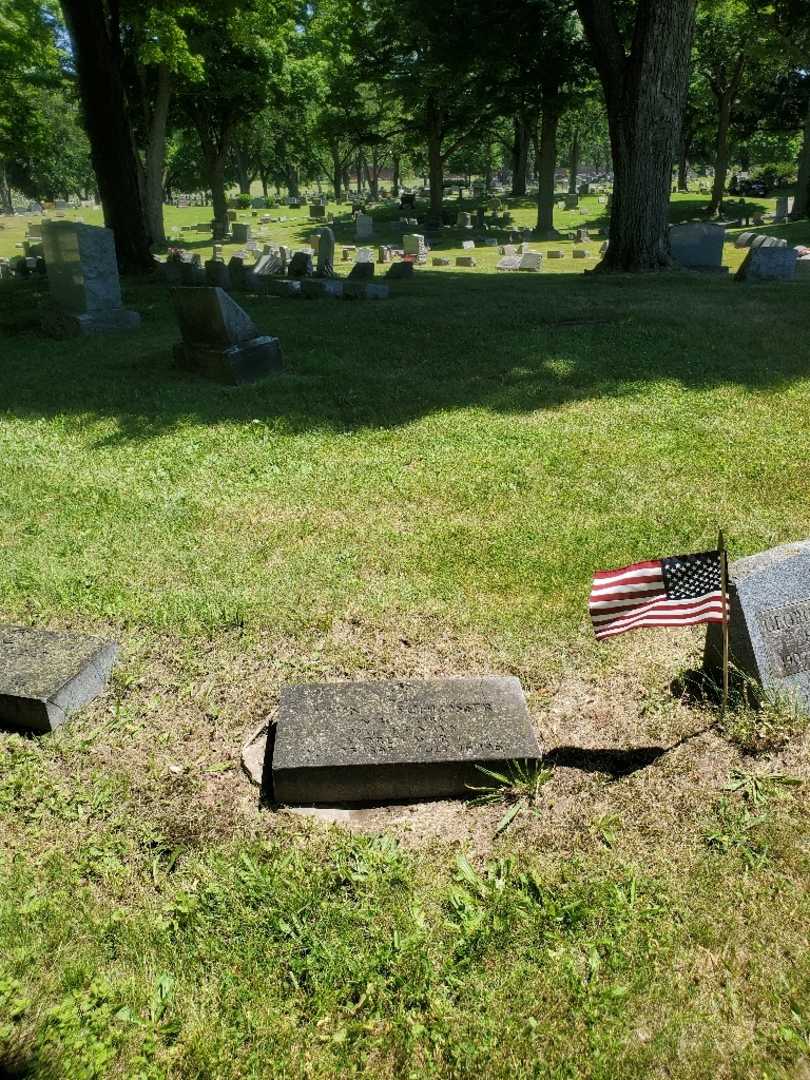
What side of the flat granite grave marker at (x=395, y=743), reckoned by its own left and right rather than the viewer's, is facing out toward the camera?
front

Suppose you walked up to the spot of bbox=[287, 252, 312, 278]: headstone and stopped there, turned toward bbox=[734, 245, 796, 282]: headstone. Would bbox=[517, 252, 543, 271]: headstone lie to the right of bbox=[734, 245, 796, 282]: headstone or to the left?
left

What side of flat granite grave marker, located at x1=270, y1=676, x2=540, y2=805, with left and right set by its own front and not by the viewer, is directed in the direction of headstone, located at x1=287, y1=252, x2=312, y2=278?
back

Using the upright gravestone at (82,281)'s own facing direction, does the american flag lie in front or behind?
in front

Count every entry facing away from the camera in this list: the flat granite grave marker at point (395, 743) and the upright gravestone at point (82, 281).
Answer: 0

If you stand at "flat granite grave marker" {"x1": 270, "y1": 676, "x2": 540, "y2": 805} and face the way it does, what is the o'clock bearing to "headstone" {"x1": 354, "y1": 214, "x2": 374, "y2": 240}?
The headstone is roughly at 6 o'clock from the flat granite grave marker.

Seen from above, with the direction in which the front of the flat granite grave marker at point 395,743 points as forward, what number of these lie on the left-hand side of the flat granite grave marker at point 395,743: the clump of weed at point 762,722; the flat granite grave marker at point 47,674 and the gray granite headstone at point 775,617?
2

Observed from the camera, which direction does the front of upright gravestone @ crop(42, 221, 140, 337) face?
facing the viewer and to the right of the viewer
